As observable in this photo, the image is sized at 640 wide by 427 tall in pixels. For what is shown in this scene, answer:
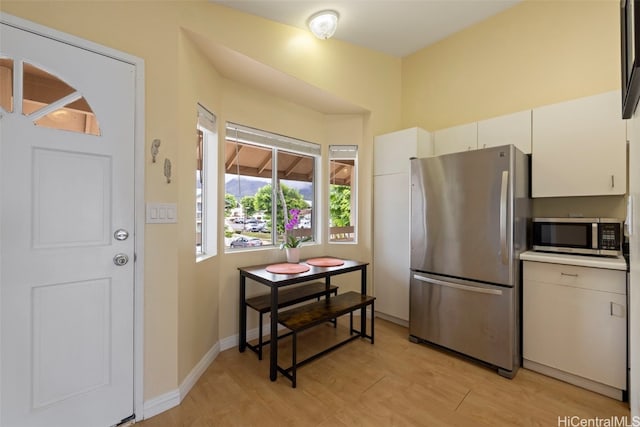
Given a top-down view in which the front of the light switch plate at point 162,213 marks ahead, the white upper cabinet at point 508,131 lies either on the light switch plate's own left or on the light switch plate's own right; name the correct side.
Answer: on the light switch plate's own left

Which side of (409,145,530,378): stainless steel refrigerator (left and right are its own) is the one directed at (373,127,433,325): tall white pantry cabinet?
right

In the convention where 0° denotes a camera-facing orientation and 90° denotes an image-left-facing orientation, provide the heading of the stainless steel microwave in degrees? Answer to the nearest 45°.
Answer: approximately 0°

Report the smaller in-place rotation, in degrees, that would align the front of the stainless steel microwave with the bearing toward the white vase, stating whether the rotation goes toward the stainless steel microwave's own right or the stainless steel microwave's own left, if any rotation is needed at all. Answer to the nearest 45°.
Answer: approximately 45° to the stainless steel microwave's own right

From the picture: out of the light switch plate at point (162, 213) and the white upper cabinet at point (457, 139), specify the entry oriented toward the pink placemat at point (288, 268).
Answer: the white upper cabinet

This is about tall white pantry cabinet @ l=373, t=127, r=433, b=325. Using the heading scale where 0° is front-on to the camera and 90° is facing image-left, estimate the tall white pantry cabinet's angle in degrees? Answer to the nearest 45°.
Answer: approximately 45°
